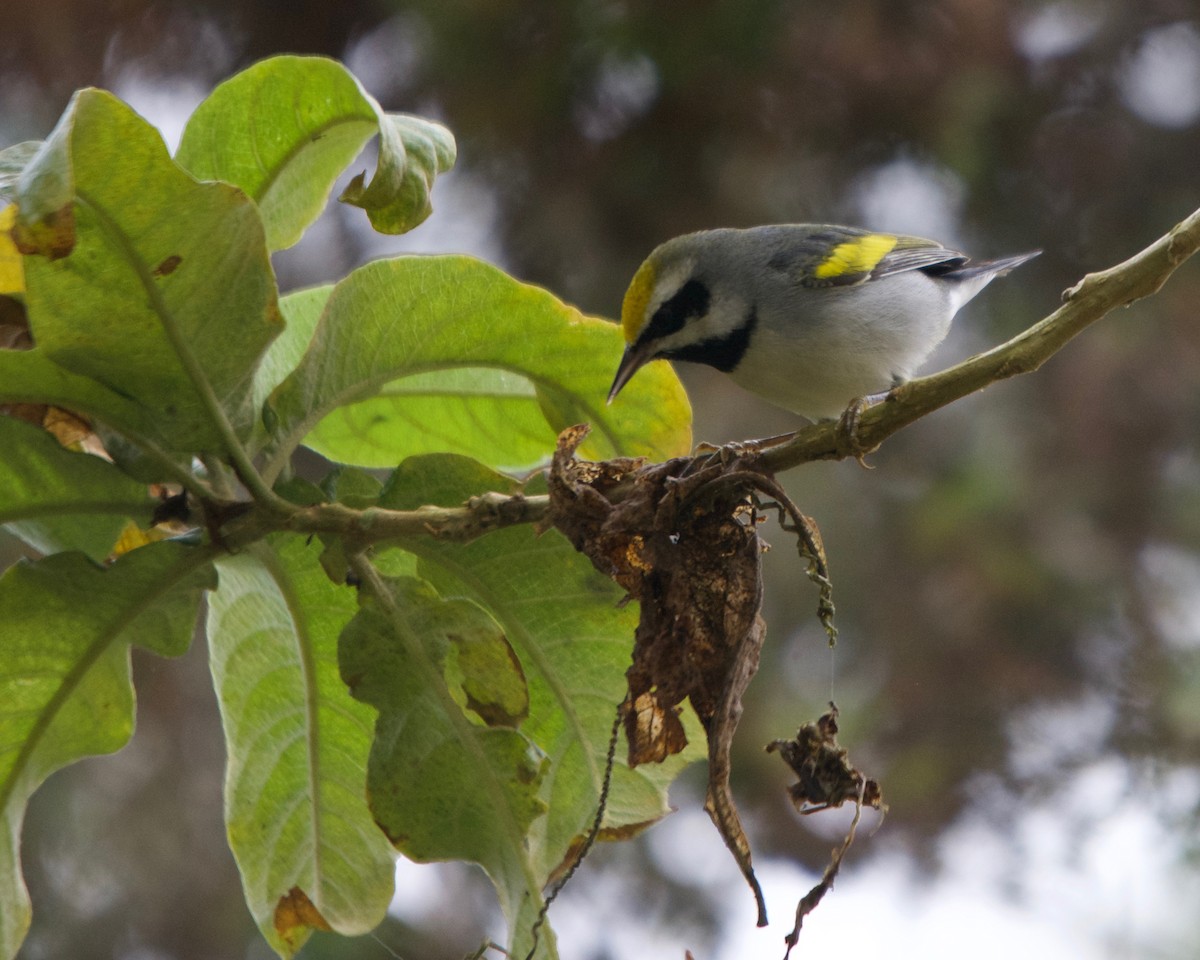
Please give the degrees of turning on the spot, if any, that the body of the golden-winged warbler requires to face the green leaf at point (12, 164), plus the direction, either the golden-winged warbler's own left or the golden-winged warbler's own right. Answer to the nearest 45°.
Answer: approximately 45° to the golden-winged warbler's own left

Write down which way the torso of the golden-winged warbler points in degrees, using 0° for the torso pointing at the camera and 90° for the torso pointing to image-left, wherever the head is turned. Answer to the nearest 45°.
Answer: approximately 90°
